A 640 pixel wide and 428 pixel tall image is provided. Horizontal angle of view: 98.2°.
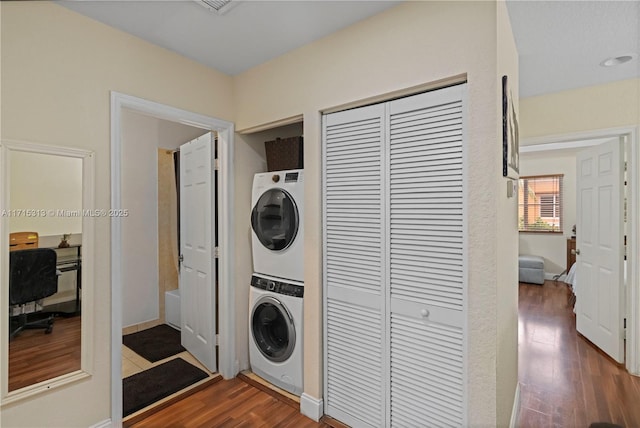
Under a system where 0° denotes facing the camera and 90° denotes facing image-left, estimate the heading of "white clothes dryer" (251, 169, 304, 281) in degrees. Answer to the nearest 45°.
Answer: approximately 45°

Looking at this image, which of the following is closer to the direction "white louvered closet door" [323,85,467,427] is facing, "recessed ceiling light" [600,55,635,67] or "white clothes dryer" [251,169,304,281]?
the white clothes dryer

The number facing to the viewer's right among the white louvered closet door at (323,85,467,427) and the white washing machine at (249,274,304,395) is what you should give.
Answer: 0

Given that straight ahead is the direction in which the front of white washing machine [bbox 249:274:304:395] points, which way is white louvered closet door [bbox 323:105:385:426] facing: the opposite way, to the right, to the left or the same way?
the same way

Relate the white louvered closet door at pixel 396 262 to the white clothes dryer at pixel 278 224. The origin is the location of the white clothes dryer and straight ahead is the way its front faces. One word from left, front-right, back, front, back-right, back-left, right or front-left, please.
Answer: left

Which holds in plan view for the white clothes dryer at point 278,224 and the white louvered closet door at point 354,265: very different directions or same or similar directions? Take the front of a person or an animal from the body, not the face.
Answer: same or similar directions

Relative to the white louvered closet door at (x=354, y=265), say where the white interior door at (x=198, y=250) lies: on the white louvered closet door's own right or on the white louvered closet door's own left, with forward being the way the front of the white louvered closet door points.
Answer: on the white louvered closet door's own right

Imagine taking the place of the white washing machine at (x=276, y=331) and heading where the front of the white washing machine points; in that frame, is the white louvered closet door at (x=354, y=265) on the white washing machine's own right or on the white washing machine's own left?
on the white washing machine's own left

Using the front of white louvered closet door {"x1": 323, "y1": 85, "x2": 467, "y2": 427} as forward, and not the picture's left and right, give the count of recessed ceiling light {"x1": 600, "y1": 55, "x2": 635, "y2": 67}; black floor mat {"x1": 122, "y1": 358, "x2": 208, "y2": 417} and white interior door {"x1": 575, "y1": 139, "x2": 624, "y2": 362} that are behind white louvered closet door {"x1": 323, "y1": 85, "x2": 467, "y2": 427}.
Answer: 2

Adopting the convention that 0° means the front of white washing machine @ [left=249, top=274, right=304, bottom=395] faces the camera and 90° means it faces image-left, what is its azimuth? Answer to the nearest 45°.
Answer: approximately 45°

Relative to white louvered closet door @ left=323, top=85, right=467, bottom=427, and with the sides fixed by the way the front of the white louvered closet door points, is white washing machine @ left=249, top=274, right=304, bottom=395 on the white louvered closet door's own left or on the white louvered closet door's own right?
on the white louvered closet door's own right

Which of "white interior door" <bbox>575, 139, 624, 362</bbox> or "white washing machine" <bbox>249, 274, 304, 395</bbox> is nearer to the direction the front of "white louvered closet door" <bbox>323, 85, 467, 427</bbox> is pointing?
the white washing machine

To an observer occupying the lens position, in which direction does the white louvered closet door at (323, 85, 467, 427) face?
facing the viewer and to the left of the viewer

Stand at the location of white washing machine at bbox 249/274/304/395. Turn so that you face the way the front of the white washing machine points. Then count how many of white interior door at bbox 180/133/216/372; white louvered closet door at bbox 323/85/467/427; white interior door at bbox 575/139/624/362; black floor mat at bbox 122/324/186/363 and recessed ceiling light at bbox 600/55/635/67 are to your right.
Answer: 2

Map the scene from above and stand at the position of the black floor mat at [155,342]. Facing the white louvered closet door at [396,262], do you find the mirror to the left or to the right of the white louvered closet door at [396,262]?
right

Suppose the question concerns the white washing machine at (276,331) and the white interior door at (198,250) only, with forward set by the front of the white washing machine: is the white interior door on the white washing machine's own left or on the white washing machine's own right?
on the white washing machine's own right

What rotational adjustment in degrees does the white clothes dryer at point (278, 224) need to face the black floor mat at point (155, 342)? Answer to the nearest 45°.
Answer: approximately 90° to its right
